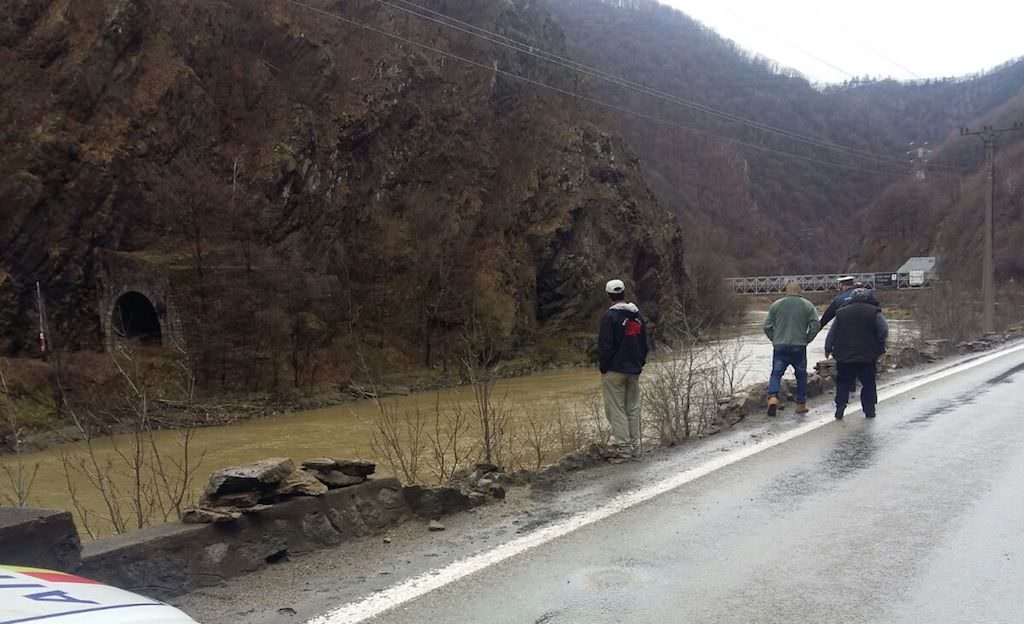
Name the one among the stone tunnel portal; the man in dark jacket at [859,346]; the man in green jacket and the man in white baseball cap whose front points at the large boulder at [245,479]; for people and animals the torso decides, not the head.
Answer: the stone tunnel portal

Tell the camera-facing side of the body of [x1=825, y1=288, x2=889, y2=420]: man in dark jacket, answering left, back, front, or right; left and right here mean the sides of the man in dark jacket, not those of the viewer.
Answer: back

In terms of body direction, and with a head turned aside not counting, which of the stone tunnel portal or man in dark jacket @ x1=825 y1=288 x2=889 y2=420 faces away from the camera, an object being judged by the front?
the man in dark jacket

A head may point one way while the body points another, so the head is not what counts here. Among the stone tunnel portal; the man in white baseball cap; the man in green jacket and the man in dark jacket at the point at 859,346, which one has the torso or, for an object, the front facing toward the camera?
the stone tunnel portal

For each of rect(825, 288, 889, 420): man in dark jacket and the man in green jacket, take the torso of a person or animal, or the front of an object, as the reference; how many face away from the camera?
2

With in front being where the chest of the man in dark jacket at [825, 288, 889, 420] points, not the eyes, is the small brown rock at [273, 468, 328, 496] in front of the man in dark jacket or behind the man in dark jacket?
behind

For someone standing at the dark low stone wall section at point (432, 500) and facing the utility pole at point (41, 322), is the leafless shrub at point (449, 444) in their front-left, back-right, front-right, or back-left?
front-right

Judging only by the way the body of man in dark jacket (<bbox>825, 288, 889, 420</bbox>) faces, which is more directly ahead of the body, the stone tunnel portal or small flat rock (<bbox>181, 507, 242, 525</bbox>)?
the stone tunnel portal

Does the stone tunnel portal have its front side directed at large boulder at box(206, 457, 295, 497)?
yes

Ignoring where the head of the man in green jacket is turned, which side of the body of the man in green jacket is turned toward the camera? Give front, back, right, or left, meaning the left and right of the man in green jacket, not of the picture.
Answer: back

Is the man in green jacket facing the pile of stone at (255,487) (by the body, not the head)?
no

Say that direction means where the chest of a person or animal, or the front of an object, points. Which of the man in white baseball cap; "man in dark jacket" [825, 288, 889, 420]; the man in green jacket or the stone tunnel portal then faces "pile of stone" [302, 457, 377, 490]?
the stone tunnel portal

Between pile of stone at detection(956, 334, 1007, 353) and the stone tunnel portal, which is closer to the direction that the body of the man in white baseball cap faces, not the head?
the stone tunnel portal

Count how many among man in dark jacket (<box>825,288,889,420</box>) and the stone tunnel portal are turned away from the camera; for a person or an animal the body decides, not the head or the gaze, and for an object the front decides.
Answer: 1

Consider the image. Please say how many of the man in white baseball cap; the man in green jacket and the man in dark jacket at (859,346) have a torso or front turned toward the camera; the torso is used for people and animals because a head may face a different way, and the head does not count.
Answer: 0

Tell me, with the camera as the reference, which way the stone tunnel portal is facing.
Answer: facing the viewer

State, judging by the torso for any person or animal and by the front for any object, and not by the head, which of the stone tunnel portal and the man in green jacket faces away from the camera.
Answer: the man in green jacket

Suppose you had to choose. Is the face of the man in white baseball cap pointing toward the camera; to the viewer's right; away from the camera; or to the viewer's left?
away from the camera

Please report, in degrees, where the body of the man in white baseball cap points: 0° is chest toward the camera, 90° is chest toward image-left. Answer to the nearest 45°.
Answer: approximately 135°
